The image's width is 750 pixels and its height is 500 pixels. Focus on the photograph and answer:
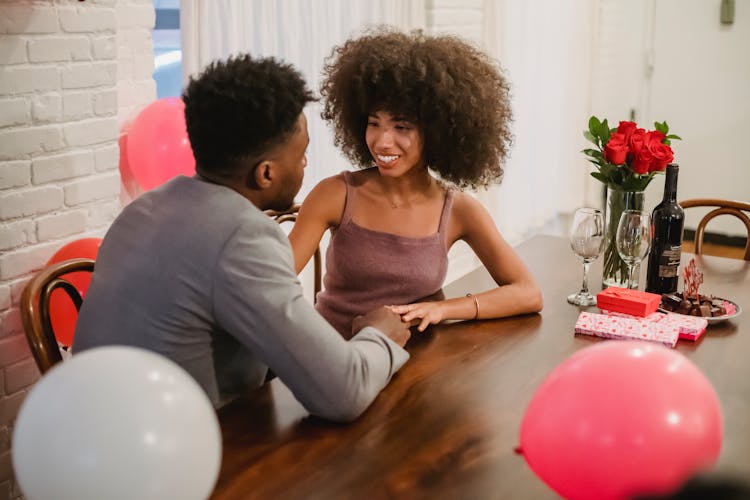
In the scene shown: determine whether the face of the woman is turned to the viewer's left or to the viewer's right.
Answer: to the viewer's left

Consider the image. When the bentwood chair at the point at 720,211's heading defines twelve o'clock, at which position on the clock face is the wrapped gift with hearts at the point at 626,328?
The wrapped gift with hearts is roughly at 11 o'clock from the bentwood chair.

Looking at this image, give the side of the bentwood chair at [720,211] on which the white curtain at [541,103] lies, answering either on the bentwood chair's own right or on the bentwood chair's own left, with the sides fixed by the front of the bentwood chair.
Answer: on the bentwood chair's own right

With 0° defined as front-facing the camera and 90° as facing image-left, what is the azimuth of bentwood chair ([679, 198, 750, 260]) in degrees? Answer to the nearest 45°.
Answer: approximately 45°

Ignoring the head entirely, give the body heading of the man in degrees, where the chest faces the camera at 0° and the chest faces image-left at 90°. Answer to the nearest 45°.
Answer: approximately 225°

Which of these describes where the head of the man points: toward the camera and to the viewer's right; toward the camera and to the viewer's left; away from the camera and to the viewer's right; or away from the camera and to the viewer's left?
away from the camera and to the viewer's right

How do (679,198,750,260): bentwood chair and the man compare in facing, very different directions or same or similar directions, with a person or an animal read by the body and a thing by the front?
very different directions
